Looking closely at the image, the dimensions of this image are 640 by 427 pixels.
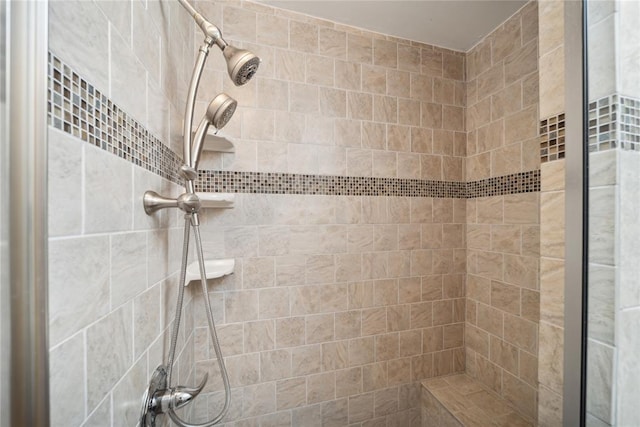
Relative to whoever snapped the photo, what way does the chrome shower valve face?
facing to the right of the viewer

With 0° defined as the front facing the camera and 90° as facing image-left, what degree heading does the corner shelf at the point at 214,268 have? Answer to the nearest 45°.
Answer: approximately 315°

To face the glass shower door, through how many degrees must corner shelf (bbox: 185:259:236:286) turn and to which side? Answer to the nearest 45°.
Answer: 0° — it already faces it

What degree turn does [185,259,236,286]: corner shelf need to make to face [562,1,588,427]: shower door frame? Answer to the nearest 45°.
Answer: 0° — it already faces it
